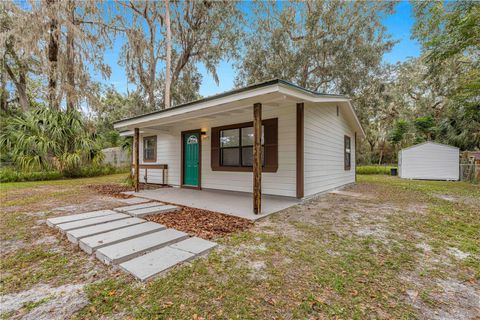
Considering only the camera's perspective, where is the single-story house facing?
facing the viewer and to the left of the viewer

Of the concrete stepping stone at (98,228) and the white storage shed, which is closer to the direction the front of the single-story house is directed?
the concrete stepping stone

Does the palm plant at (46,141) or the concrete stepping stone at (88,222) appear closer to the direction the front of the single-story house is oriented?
the concrete stepping stone

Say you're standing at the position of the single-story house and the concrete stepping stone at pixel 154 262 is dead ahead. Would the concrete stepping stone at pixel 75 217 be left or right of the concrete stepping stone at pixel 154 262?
right

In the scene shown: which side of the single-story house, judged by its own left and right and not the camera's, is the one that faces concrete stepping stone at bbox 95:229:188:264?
front

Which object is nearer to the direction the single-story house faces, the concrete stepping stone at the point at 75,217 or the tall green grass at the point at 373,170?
the concrete stepping stone

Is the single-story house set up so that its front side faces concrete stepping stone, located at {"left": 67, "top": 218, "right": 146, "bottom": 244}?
yes

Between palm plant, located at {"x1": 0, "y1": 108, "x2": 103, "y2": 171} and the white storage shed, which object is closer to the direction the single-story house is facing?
the palm plant

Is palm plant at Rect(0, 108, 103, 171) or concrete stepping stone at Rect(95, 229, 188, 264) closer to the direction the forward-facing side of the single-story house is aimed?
the concrete stepping stone

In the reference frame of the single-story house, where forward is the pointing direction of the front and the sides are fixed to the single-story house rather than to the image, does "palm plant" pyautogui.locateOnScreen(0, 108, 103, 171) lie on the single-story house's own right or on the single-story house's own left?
on the single-story house's own right

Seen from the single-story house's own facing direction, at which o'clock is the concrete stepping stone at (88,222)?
The concrete stepping stone is roughly at 12 o'clock from the single-story house.

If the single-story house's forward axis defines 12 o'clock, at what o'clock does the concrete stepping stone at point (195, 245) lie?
The concrete stepping stone is roughly at 11 o'clock from the single-story house.
